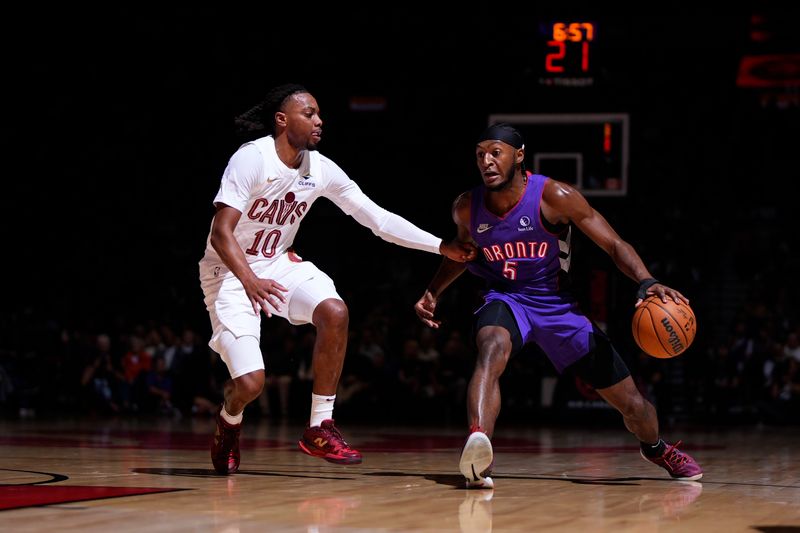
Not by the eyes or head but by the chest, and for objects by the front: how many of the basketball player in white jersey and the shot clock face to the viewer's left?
0

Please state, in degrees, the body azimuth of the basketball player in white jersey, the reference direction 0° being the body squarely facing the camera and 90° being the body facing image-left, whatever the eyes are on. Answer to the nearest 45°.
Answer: approximately 315°

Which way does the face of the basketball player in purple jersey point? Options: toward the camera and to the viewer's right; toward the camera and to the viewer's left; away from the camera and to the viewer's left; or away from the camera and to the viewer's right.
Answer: toward the camera and to the viewer's left

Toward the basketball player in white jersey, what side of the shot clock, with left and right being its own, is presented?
front

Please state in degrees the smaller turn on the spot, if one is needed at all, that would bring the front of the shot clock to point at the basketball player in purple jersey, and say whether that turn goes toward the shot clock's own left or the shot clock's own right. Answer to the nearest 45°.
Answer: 0° — it already faces them

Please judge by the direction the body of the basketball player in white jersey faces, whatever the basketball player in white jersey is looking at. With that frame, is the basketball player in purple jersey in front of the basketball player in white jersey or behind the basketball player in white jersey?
in front

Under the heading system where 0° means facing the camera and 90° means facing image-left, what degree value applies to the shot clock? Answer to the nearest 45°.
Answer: approximately 0°

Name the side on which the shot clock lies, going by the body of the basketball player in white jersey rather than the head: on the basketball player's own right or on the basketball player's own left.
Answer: on the basketball player's own left

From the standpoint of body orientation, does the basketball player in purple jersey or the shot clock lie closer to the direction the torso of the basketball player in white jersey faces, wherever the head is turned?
the basketball player in purple jersey
